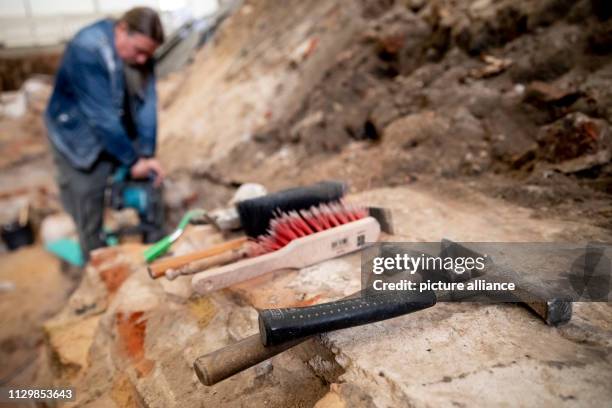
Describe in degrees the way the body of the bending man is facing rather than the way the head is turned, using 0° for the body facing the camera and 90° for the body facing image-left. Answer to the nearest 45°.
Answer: approximately 315°

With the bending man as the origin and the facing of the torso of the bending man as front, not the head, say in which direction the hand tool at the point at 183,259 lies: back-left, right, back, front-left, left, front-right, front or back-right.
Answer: front-right

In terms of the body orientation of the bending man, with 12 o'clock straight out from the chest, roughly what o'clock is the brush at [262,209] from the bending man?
The brush is roughly at 1 o'clock from the bending man.

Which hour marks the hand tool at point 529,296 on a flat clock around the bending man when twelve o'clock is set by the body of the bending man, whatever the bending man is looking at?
The hand tool is roughly at 1 o'clock from the bending man.

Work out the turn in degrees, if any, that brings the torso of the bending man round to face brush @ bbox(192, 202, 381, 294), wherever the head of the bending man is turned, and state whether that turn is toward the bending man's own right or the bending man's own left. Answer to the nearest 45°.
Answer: approximately 45° to the bending man's own right
